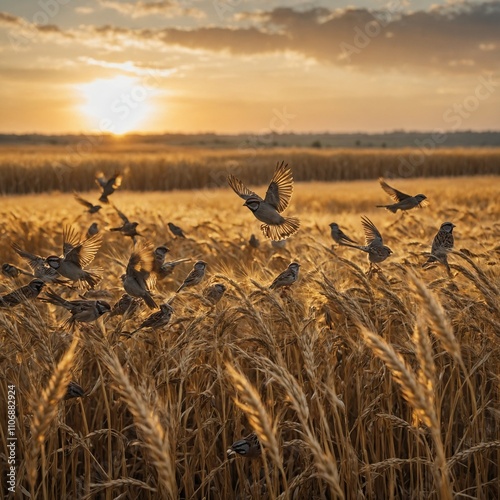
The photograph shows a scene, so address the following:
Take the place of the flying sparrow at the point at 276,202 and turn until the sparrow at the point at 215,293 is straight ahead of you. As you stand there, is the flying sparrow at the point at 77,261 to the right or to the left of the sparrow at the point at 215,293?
right

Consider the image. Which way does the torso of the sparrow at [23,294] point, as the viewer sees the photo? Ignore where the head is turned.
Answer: to the viewer's right

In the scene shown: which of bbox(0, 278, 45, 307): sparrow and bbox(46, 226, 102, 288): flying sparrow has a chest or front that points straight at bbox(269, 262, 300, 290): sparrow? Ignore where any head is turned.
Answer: bbox(0, 278, 45, 307): sparrow

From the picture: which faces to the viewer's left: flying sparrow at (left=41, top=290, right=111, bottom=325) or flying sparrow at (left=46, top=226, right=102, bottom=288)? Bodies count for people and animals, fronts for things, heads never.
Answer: flying sparrow at (left=46, top=226, right=102, bottom=288)

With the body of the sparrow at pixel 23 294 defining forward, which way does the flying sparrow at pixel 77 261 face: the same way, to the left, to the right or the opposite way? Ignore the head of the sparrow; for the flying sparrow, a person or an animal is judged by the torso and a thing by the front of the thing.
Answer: the opposite way

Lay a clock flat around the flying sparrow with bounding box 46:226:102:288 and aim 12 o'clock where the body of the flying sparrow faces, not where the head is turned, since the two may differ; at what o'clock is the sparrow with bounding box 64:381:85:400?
The sparrow is roughly at 9 o'clock from the flying sparrow.

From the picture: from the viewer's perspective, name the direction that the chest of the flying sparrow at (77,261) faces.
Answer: to the viewer's left

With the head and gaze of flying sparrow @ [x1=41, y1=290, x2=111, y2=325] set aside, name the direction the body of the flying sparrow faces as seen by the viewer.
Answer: to the viewer's right
